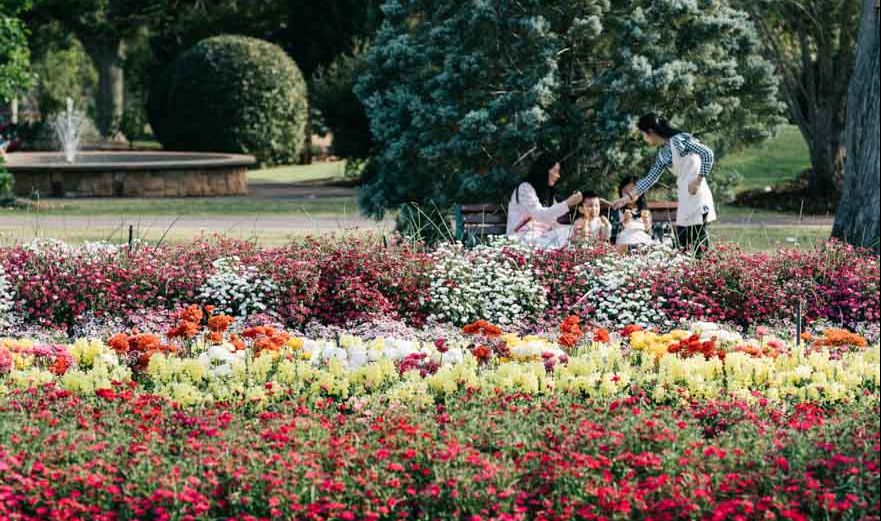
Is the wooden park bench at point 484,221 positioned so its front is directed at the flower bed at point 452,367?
yes

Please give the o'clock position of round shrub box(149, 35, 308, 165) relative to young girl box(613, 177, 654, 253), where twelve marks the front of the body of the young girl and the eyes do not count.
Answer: The round shrub is roughly at 5 o'clock from the young girl.

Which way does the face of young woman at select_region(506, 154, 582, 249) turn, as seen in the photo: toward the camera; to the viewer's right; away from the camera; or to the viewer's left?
to the viewer's right

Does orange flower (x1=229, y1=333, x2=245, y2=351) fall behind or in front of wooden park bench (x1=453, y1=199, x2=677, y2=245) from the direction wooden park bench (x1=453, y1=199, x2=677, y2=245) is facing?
in front

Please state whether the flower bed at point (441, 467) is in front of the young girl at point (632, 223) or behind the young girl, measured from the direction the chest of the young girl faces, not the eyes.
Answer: in front

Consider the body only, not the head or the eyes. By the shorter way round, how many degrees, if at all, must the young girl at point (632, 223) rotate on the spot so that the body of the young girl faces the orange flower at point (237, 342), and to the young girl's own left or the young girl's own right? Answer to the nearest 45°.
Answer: approximately 45° to the young girl's own right

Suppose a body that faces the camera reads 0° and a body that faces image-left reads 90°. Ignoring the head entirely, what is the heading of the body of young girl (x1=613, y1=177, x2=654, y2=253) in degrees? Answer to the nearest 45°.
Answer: approximately 0°

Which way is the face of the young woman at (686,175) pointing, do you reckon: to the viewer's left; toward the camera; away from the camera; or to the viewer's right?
to the viewer's left

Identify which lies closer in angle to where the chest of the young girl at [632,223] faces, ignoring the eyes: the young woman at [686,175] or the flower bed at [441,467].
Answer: the flower bed

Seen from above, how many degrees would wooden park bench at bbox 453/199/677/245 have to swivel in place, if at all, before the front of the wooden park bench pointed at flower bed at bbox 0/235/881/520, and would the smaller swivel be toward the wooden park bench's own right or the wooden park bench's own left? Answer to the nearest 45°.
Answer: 0° — it already faces it

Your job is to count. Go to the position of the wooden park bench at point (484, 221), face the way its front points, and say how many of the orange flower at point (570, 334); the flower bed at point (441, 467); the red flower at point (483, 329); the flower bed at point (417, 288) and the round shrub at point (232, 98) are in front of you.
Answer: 4

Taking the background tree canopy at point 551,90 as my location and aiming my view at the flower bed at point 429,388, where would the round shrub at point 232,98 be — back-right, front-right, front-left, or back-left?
back-right

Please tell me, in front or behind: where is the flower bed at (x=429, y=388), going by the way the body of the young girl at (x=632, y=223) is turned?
in front
